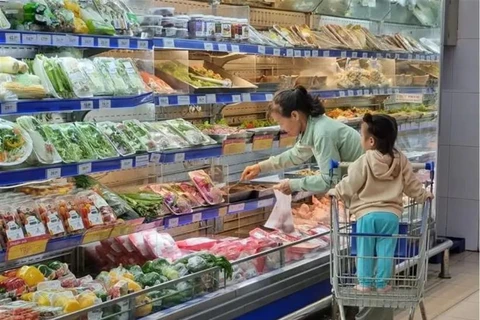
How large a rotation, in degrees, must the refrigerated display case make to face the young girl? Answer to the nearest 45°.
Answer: approximately 45° to its left

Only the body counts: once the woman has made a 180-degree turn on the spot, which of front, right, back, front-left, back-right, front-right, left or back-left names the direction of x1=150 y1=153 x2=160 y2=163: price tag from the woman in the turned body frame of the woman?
back-right

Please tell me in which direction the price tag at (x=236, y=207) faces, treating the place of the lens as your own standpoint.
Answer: facing the viewer and to the right of the viewer

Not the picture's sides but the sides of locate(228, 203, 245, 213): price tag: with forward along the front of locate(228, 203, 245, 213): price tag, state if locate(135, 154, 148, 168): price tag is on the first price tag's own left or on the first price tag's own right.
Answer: on the first price tag's own right

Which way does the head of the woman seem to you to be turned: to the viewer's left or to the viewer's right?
to the viewer's left

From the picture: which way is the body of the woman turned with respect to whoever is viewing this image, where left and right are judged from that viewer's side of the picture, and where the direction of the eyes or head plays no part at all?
facing to the left of the viewer

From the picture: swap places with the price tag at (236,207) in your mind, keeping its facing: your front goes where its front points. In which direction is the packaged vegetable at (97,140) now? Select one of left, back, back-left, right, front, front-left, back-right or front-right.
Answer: right

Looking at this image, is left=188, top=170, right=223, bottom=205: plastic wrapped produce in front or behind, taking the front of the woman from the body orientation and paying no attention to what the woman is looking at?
in front

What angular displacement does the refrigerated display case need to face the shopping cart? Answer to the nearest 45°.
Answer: approximately 45° to its left
